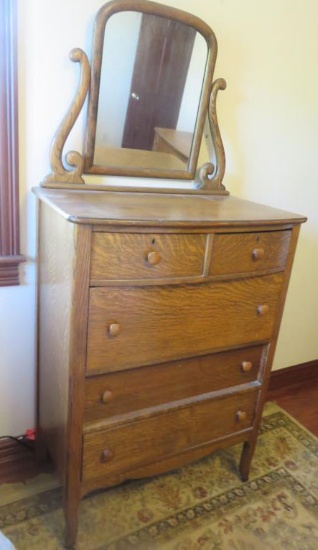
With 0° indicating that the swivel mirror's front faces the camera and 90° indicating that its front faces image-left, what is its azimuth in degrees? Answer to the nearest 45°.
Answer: approximately 315°

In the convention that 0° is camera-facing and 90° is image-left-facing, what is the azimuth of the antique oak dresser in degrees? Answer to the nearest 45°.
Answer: approximately 315°
